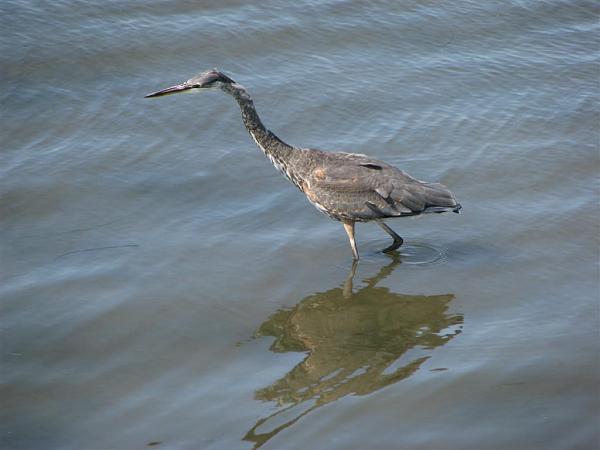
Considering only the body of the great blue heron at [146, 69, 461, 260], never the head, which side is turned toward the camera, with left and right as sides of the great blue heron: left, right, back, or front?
left
